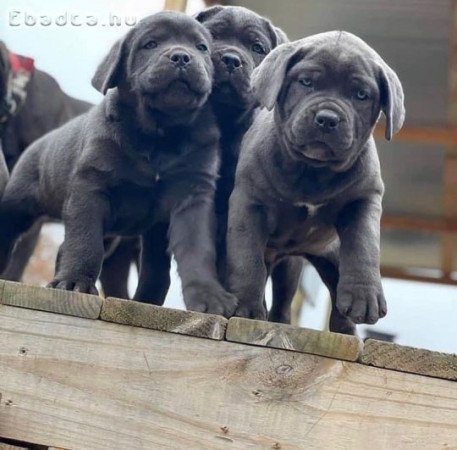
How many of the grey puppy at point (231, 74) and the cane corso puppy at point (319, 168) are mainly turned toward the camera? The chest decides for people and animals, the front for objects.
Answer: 2

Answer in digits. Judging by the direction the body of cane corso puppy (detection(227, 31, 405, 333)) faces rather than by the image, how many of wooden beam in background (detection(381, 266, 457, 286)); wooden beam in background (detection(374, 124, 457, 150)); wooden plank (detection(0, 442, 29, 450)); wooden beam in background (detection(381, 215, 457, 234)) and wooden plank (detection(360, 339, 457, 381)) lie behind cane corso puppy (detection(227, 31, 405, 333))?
3

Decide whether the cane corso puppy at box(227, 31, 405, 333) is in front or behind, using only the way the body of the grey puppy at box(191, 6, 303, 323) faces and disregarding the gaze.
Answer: in front

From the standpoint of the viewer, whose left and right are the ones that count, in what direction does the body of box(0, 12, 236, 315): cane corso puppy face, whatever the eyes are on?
facing the viewer and to the right of the viewer

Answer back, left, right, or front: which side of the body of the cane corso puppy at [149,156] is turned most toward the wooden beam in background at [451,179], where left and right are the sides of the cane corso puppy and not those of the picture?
left

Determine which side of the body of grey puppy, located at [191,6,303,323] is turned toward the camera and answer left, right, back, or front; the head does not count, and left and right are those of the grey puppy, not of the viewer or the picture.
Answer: front

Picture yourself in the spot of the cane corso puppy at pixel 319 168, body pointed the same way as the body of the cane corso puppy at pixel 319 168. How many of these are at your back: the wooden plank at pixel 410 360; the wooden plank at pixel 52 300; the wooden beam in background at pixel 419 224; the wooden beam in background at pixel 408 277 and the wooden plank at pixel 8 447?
2

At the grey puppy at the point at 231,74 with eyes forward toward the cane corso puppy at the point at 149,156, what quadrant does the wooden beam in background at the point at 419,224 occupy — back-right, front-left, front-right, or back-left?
back-right

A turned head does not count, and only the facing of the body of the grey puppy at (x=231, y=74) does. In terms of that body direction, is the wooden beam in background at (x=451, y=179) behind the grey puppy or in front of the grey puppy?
behind

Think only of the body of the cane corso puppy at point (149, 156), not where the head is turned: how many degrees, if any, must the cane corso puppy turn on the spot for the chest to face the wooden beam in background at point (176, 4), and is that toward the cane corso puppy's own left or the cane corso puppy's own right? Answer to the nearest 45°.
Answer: approximately 135° to the cane corso puppy's own left
